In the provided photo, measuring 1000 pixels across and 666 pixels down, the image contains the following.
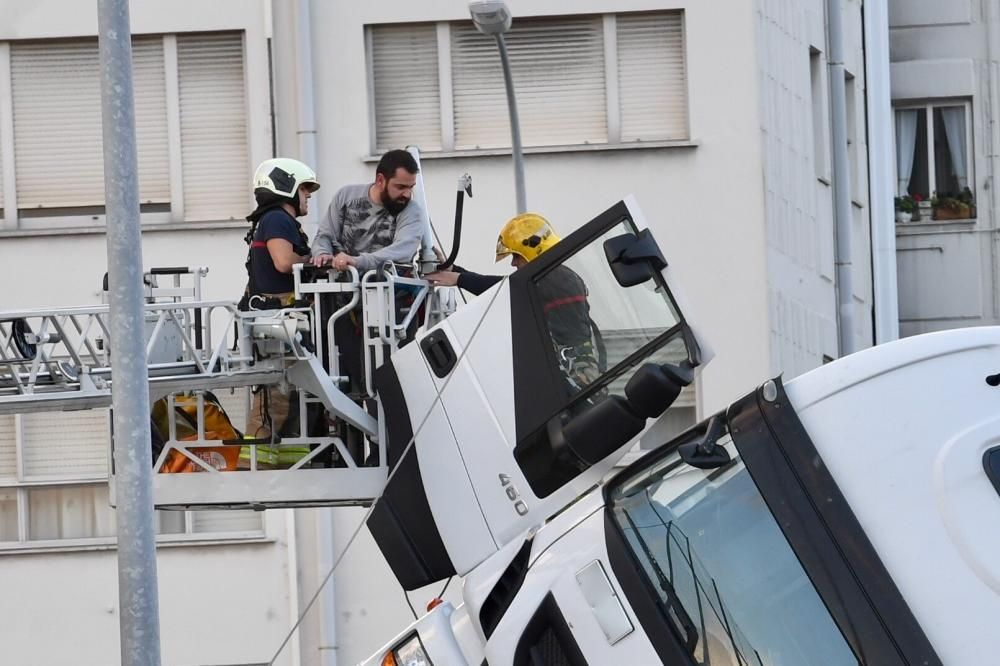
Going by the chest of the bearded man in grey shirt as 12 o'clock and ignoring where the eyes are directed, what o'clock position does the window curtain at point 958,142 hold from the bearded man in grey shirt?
The window curtain is roughly at 7 o'clock from the bearded man in grey shirt.

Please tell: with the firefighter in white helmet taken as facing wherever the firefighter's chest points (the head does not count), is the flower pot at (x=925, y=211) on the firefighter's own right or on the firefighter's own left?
on the firefighter's own left

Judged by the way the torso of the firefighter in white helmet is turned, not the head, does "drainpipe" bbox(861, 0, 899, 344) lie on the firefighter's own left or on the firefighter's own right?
on the firefighter's own left

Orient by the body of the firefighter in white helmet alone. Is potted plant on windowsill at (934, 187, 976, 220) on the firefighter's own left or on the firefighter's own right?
on the firefighter's own left

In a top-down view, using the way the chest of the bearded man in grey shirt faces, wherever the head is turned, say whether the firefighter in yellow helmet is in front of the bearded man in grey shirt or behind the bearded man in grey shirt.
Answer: in front

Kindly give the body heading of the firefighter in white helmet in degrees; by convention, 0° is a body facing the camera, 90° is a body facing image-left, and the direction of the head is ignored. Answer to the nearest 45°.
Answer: approximately 270°

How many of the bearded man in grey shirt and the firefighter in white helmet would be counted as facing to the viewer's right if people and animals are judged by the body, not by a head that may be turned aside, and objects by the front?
1

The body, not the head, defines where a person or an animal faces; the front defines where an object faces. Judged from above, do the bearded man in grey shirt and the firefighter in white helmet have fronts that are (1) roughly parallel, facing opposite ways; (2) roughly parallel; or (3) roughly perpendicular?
roughly perpendicular

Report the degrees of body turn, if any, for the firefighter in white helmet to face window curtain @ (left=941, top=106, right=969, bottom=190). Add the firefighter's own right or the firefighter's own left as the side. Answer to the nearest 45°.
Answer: approximately 45° to the firefighter's own left

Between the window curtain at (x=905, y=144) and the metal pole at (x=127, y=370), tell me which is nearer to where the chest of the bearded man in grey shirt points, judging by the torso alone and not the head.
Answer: the metal pole

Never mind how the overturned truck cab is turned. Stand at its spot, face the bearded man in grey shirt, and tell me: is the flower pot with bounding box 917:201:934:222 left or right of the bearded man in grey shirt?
right

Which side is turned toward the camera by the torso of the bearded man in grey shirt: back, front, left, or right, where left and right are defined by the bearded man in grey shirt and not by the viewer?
front

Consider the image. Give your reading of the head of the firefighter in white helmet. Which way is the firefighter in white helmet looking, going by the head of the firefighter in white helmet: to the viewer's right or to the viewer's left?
to the viewer's right

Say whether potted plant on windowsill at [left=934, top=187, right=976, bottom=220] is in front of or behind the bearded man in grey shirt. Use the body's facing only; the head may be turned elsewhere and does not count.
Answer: behind

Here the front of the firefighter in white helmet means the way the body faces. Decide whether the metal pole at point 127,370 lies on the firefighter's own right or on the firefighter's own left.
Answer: on the firefighter's own right
